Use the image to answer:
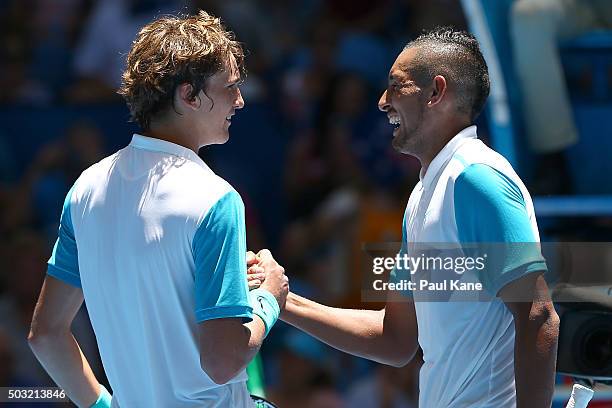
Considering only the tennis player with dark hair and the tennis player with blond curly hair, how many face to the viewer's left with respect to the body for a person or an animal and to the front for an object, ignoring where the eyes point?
1

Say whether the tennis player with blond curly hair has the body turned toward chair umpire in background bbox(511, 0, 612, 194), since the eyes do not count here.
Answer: yes

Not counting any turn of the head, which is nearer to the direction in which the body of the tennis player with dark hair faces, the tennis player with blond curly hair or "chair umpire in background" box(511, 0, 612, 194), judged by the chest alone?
the tennis player with blond curly hair

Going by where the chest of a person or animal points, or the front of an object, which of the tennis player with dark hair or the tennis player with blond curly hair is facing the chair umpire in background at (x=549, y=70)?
the tennis player with blond curly hair

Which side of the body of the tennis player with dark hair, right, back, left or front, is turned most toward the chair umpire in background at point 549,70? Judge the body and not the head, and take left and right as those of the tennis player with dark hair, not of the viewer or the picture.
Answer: right

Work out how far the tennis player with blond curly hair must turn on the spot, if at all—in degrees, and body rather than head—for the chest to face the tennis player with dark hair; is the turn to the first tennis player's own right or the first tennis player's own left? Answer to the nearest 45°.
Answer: approximately 45° to the first tennis player's own right

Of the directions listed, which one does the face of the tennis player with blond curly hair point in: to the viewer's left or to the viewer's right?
to the viewer's right

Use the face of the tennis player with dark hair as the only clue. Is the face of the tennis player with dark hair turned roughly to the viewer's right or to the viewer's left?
to the viewer's left

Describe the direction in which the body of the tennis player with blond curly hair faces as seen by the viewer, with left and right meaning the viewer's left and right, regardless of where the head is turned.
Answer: facing away from the viewer and to the right of the viewer

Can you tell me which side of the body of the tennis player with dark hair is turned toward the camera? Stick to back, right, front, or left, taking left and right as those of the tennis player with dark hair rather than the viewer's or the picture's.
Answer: left
